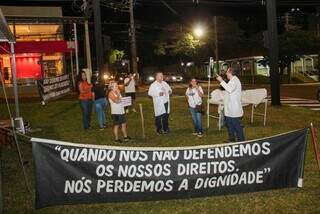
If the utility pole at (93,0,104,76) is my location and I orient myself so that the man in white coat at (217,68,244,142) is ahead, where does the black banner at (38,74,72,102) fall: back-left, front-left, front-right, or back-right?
front-right

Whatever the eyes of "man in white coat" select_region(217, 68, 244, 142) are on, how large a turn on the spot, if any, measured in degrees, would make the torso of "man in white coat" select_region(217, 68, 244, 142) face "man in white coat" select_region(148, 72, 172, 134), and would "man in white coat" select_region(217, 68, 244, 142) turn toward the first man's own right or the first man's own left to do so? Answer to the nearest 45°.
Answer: approximately 45° to the first man's own right

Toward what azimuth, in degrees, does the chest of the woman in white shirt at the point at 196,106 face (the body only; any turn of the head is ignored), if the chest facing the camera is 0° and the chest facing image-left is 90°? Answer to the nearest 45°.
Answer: approximately 0°

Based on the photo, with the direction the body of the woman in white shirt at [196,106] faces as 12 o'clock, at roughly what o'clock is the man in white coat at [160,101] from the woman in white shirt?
The man in white coat is roughly at 4 o'clock from the woman in white shirt.

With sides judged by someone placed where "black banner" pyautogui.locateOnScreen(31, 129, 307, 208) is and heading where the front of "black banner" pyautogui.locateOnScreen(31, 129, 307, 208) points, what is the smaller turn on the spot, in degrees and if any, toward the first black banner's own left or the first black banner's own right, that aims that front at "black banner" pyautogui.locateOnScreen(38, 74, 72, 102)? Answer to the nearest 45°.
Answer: approximately 180°

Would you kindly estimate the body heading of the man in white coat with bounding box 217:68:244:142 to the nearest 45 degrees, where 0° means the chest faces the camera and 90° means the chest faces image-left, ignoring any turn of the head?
approximately 90°

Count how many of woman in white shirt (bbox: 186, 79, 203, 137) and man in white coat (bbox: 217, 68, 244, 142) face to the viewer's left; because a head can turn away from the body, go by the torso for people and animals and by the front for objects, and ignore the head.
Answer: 1

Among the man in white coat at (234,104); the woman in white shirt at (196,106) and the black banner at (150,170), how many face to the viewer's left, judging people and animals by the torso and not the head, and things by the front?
1

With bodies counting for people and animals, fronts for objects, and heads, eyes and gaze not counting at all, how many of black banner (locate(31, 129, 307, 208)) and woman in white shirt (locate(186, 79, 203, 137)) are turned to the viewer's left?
0
